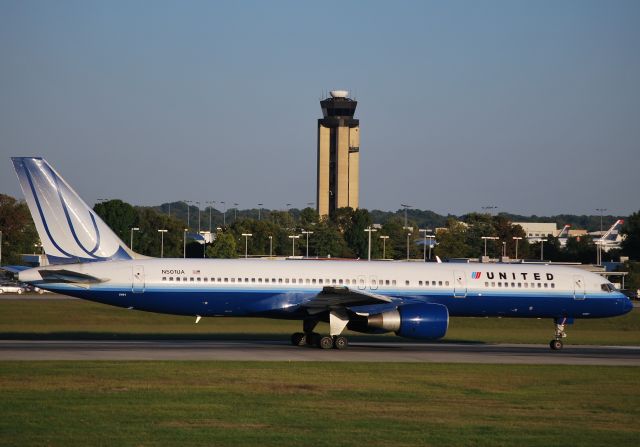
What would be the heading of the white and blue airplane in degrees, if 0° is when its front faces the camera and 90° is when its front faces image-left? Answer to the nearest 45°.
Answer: approximately 270°
